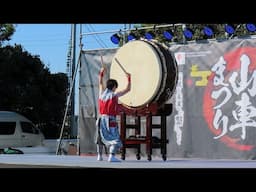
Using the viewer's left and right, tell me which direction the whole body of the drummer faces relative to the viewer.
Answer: facing away from the viewer and to the right of the viewer

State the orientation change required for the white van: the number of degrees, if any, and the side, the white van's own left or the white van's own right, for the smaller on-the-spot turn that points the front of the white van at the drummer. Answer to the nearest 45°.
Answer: approximately 90° to the white van's own right

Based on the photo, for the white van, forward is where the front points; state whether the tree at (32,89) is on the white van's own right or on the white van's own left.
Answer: on the white van's own left

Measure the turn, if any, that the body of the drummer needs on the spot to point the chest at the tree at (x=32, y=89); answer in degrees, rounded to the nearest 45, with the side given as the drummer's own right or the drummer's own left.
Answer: approximately 45° to the drummer's own left

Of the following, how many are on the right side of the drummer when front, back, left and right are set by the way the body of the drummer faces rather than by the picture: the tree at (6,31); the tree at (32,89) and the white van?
0

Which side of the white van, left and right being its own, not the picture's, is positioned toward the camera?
right

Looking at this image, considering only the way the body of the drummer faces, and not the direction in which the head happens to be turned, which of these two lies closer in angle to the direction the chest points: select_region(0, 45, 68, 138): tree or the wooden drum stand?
the wooden drum stand

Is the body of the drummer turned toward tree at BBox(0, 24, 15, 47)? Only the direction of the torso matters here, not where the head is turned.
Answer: no

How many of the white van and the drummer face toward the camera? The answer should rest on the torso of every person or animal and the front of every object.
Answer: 0
